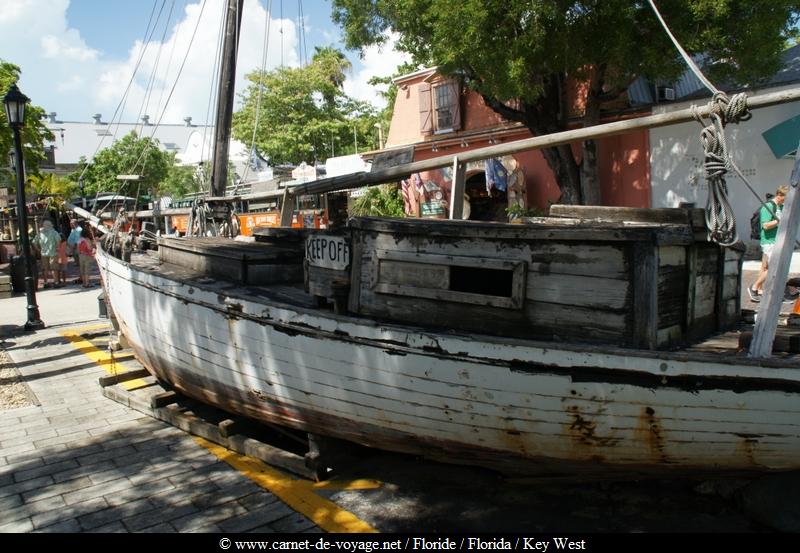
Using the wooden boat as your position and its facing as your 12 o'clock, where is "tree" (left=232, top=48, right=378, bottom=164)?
The tree is roughly at 1 o'clock from the wooden boat.

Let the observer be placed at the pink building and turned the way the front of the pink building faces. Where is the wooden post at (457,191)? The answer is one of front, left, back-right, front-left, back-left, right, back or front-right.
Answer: front-left

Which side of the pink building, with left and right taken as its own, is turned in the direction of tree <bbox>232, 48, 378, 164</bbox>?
right

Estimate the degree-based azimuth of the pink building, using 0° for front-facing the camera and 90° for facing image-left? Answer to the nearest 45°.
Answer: approximately 45°

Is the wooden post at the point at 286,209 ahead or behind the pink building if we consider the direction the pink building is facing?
ahead

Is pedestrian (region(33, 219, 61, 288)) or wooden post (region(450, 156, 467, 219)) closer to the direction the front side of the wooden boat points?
the pedestrian

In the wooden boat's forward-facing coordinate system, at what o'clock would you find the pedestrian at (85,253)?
The pedestrian is roughly at 12 o'clock from the wooden boat.

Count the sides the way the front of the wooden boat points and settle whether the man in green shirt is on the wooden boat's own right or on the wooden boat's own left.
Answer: on the wooden boat's own right

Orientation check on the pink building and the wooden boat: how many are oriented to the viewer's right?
0

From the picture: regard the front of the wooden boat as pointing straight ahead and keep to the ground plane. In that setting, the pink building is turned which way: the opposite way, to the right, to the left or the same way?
to the left

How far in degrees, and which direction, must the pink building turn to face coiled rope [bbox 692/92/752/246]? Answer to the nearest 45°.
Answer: approximately 45° to its left

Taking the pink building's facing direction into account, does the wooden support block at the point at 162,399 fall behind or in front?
in front

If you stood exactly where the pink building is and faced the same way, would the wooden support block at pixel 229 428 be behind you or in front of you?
in front

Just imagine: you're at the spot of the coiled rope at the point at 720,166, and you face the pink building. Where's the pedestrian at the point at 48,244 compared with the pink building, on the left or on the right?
left
